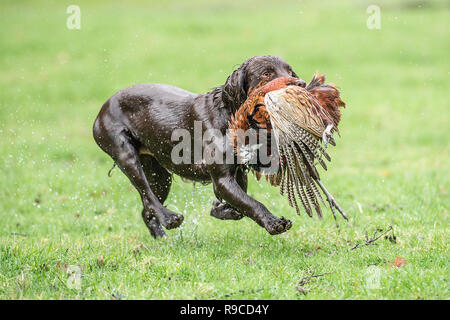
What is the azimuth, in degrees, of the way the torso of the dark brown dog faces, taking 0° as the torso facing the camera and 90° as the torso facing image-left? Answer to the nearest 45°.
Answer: approximately 270°
